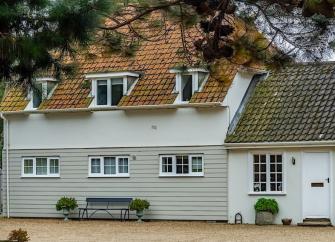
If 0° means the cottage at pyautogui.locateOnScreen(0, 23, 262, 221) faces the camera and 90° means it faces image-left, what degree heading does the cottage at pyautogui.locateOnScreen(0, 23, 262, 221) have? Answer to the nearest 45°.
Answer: approximately 0°

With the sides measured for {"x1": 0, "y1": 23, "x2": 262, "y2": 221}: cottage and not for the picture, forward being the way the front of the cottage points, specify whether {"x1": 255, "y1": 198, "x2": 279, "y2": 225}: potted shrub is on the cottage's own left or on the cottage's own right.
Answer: on the cottage's own left

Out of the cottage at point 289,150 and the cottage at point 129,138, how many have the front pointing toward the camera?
2

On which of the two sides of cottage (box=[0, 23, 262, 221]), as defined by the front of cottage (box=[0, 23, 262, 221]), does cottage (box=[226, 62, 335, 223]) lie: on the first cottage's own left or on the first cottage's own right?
on the first cottage's own left

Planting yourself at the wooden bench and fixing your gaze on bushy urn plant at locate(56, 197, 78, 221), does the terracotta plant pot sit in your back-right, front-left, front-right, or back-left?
back-left

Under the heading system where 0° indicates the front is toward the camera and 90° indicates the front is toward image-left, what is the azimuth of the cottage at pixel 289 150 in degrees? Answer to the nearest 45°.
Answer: approximately 0°

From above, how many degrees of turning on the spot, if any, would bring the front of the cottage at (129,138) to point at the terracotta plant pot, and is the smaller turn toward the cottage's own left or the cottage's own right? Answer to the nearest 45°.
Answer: approximately 45° to the cottage's own left
